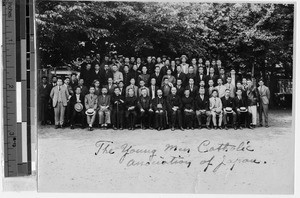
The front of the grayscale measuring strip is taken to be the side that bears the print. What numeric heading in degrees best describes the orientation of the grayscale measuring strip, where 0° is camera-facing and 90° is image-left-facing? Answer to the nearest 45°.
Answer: approximately 0°
